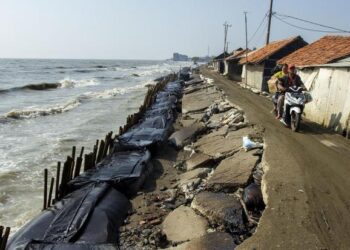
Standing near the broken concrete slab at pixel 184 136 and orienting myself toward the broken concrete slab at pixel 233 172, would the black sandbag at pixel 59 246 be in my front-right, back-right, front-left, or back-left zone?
front-right

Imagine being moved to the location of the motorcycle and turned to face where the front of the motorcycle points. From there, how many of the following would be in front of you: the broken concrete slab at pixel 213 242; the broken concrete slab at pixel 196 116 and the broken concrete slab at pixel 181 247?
2

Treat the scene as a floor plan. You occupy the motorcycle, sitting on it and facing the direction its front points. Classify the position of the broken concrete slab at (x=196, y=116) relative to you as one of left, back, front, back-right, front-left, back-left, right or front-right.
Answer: back-right

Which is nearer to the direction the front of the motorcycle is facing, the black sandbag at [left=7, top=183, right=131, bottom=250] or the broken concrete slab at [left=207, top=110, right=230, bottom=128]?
the black sandbag

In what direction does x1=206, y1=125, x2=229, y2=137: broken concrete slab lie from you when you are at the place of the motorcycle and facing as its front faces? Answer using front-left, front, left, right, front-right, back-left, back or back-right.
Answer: right

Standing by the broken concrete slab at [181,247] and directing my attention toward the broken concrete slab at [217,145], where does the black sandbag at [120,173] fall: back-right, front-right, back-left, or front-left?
front-left

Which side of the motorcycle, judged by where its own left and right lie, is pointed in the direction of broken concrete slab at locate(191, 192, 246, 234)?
front

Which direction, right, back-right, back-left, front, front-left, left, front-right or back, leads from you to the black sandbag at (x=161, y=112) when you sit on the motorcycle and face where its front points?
back-right

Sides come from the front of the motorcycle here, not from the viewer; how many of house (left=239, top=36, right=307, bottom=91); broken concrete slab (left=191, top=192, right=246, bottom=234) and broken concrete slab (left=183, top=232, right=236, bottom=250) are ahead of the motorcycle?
2

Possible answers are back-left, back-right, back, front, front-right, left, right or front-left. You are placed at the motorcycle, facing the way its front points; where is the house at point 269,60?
back

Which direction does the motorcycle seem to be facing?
toward the camera

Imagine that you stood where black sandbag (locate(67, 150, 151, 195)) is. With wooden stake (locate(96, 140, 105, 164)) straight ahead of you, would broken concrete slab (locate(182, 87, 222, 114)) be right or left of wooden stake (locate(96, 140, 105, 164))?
right

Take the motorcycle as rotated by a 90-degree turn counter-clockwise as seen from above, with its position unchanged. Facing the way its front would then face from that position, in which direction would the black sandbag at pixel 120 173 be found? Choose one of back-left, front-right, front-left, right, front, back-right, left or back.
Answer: back-right

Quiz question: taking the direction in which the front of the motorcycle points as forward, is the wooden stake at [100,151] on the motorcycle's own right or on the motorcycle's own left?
on the motorcycle's own right

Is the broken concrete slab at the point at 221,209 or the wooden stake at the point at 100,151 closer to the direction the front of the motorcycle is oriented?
the broken concrete slab

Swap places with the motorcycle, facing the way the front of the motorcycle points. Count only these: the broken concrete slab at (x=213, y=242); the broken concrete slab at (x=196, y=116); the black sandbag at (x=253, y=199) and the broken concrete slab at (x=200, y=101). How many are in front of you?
2

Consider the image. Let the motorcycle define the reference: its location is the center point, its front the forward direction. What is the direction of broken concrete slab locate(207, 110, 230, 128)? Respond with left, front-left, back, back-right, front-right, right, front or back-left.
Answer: back-right

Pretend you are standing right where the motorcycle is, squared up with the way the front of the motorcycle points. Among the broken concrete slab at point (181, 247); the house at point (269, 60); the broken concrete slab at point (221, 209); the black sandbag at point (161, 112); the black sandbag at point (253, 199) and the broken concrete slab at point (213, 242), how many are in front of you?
4

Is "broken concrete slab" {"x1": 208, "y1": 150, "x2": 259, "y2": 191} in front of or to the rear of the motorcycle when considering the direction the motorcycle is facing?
in front
